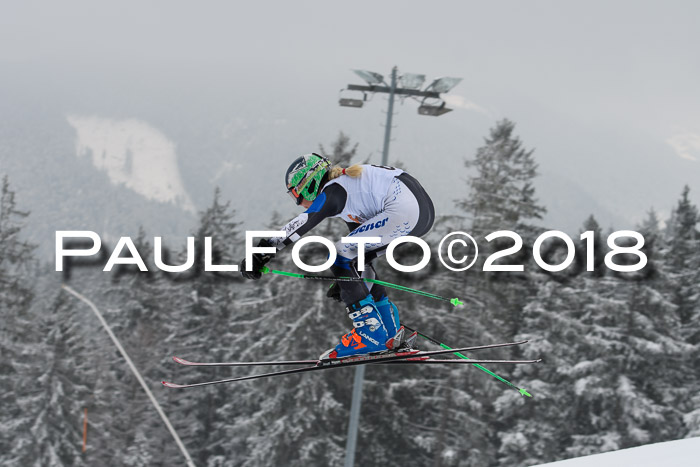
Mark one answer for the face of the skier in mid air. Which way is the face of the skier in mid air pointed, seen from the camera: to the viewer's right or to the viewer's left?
to the viewer's left

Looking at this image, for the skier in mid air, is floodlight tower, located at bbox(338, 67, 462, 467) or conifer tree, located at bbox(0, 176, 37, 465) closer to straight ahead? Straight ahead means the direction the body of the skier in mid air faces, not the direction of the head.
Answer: the conifer tree

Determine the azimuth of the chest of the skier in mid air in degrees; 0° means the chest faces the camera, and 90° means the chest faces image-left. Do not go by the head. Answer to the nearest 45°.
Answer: approximately 90°

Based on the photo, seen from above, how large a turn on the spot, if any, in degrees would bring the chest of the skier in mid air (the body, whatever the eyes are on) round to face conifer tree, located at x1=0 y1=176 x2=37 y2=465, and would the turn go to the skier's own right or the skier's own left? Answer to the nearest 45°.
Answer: approximately 45° to the skier's own right

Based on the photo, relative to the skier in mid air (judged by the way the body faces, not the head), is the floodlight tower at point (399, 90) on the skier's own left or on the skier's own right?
on the skier's own right
